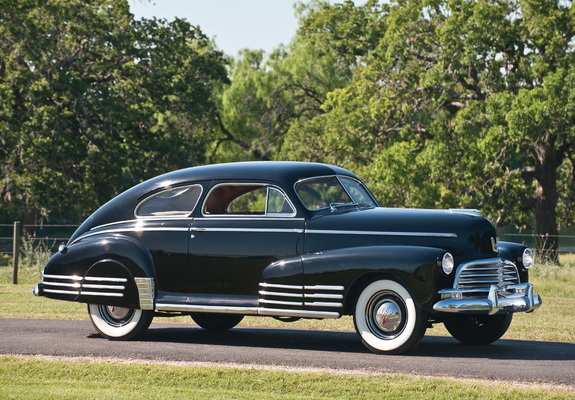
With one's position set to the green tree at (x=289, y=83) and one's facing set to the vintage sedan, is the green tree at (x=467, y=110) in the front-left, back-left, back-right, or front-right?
front-left

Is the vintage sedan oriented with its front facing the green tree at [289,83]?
no

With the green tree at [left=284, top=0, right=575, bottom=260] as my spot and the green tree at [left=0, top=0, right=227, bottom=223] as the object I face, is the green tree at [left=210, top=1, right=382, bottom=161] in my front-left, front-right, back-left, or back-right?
front-right

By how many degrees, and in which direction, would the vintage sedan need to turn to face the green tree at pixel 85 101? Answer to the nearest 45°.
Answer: approximately 135° to its left

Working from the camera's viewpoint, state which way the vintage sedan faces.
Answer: facing the viewer and to the right of the viewer

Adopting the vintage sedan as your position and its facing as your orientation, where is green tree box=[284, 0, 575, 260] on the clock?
The green tree is roughly at 8 o'clock from the vintage sedan.

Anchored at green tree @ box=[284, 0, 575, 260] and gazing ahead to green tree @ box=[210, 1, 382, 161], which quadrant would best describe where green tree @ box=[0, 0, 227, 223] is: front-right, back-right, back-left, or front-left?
front-left
